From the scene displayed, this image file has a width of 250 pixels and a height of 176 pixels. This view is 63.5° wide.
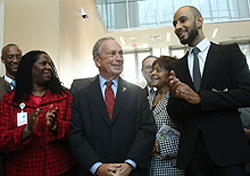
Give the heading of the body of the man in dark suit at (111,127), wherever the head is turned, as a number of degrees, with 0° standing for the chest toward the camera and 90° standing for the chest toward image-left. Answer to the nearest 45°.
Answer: approximately 0°

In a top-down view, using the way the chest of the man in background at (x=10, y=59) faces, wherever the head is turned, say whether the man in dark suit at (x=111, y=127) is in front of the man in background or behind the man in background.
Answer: in front

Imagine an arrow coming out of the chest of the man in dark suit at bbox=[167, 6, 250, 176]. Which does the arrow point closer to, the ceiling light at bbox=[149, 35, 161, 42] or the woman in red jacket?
the woman in red jacket

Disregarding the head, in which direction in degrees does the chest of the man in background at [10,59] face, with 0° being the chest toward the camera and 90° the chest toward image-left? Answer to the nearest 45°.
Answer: approximately 315°

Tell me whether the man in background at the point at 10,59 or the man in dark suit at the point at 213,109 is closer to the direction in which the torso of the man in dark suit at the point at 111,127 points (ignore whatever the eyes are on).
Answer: the man in dark suit

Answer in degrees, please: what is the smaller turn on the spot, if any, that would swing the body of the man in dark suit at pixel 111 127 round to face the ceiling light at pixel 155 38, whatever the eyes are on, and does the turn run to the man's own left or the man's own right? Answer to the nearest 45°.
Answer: approximately 180°

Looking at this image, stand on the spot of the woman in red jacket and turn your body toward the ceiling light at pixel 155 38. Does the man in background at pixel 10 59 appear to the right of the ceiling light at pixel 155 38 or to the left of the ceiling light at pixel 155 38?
left

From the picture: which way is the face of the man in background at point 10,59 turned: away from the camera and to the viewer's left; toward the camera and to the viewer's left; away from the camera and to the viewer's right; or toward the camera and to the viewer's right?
toward the camera and to the viewer's right

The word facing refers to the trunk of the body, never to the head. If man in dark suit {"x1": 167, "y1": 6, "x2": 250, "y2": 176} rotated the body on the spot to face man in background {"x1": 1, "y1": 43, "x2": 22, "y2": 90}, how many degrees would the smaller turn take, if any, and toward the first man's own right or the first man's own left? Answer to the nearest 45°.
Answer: approximately 45° to the first man's own right

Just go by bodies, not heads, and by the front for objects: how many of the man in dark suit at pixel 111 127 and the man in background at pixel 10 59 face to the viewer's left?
0
